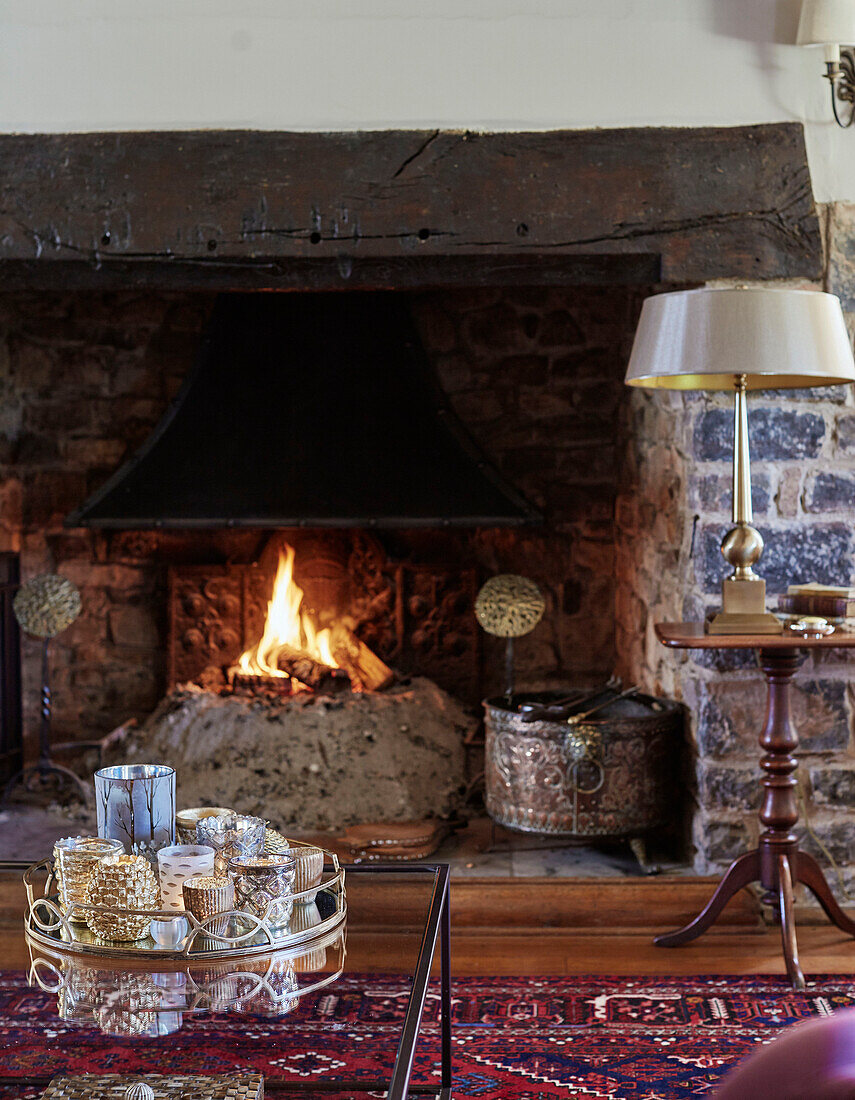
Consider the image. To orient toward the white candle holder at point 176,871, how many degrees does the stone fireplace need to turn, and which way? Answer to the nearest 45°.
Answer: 0° — it already faces it

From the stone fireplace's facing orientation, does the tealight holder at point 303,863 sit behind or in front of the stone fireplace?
in front

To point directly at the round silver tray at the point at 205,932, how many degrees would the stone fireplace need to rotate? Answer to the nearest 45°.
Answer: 0° — it already faces it

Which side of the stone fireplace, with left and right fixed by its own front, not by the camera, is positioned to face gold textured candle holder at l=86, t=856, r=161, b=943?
front

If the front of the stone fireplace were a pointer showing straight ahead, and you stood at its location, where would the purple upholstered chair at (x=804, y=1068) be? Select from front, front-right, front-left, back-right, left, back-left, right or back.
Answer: front

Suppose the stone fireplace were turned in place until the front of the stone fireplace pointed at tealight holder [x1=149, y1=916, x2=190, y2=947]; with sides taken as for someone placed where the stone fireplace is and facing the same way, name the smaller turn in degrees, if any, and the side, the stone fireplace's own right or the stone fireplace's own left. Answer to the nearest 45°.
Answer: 0° — it already faces it

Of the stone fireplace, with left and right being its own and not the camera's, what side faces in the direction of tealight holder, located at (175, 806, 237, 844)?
front

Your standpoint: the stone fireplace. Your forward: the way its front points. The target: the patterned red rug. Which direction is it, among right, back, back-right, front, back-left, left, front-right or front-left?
front

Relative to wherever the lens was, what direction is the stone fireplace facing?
facing the viewer
